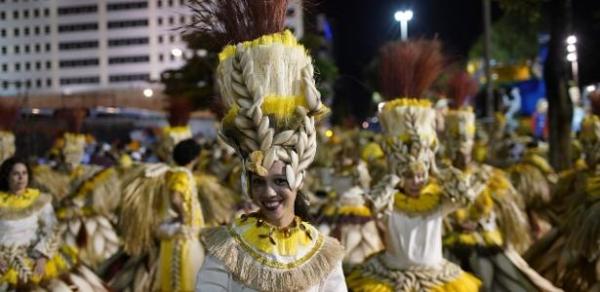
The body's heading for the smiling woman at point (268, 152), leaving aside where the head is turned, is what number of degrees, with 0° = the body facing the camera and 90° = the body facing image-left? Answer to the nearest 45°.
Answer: approximately 0°

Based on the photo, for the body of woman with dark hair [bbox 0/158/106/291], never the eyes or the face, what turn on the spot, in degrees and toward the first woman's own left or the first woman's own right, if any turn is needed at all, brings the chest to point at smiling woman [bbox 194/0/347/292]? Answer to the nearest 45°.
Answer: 0° — they already face them

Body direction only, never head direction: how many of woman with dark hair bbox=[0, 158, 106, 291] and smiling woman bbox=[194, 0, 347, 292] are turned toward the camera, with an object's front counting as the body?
2

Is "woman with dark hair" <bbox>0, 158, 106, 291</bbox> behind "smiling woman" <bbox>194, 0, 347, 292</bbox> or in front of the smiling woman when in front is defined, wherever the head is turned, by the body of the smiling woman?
behind
